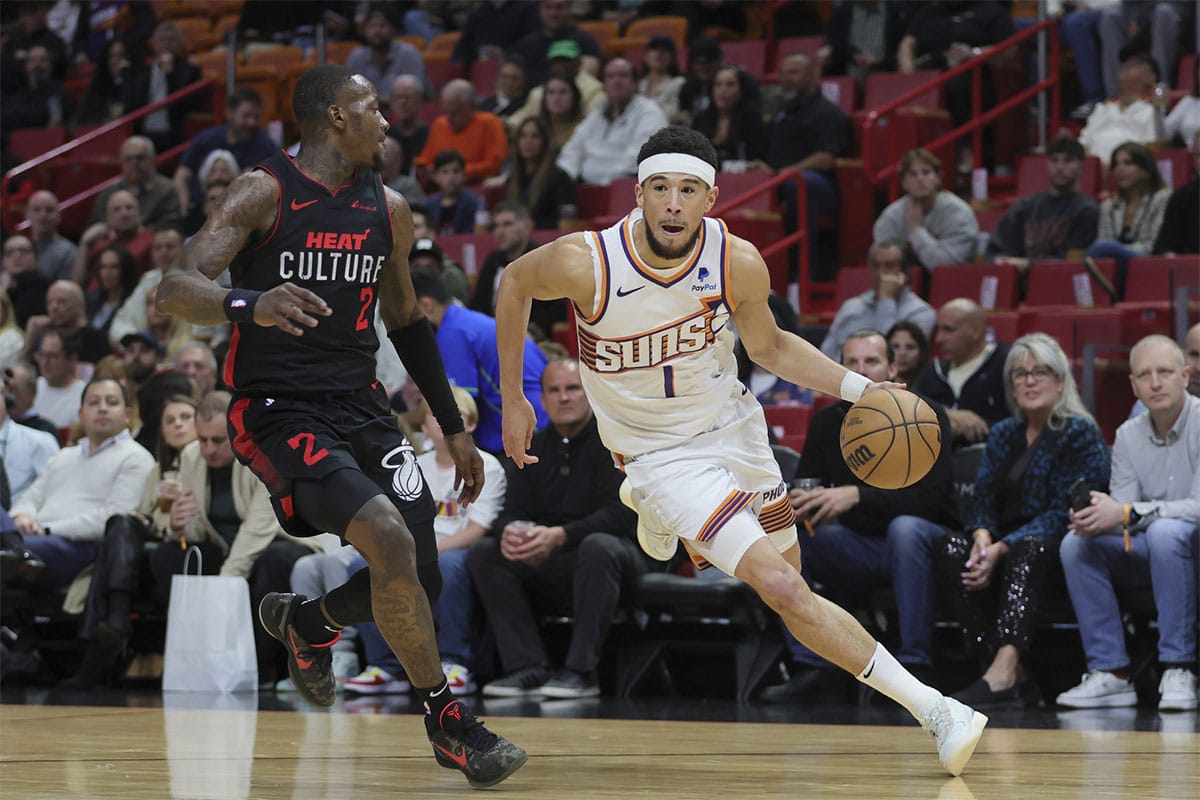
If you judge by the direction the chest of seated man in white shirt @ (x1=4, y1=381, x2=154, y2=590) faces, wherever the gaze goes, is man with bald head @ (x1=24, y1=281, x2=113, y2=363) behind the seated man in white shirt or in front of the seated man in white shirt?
behind

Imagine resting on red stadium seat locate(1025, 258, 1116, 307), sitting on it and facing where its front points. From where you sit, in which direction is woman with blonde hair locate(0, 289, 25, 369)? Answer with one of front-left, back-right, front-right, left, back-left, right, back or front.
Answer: right

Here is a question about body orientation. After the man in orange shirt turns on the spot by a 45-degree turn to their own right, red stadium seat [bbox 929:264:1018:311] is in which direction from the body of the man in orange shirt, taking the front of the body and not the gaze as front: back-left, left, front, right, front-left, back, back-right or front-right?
back-left

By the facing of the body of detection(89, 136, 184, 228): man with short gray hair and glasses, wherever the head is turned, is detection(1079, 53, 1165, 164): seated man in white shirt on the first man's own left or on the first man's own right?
on the first man's own left

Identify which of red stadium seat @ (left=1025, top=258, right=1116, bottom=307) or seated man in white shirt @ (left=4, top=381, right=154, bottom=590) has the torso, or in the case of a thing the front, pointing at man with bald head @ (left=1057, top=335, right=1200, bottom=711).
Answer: the red stadium seat

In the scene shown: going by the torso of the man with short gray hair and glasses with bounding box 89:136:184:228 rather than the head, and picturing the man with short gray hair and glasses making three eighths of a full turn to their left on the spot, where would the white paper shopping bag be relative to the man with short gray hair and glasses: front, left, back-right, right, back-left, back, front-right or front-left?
right

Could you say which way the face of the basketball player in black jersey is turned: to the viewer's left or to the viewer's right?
to the viewer's right

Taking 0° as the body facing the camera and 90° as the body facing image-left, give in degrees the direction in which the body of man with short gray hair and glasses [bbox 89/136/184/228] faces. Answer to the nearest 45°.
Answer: approximately 45°

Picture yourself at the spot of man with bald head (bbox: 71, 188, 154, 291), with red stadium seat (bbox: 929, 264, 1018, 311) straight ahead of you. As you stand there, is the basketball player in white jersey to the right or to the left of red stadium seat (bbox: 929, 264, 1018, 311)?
right

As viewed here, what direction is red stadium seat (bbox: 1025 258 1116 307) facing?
toward the camera

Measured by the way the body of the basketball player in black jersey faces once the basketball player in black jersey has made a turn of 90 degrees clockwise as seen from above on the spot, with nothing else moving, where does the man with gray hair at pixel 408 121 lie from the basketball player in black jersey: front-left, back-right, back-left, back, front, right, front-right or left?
back-right

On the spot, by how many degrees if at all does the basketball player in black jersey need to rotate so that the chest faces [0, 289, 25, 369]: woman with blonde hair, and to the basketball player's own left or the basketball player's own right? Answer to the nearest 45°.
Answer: approximately 135° to the basketball player's own left

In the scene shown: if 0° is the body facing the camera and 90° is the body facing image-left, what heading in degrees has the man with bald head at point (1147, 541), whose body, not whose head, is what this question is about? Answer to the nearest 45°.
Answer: approximately 45°

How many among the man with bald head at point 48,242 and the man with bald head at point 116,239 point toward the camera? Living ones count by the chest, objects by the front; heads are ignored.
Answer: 2

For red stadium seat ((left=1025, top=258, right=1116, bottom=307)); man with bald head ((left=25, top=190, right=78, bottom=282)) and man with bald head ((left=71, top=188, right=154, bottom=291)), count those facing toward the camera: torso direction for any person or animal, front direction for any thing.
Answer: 3

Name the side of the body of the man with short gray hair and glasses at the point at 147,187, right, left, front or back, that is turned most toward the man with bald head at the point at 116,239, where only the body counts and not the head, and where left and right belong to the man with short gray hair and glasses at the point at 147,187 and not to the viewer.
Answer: front

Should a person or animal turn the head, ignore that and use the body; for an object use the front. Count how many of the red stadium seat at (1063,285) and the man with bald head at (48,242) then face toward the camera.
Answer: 2

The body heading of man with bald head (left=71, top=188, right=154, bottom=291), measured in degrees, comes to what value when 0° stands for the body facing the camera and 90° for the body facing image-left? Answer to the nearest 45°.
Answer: approximately 0°

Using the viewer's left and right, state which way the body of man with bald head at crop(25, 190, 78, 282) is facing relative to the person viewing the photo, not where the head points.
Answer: facing the viewer

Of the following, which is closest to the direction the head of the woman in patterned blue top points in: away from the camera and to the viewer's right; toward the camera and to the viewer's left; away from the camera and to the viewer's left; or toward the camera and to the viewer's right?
toward the camera and to the viewer's left
